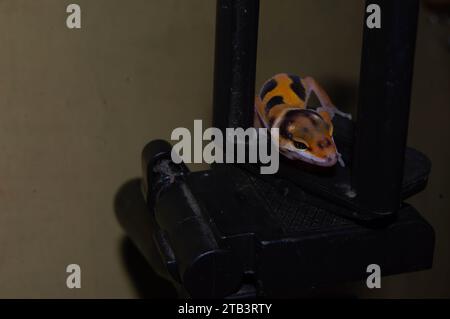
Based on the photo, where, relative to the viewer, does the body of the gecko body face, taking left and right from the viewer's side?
facing the viewer and to the right of the viewer
